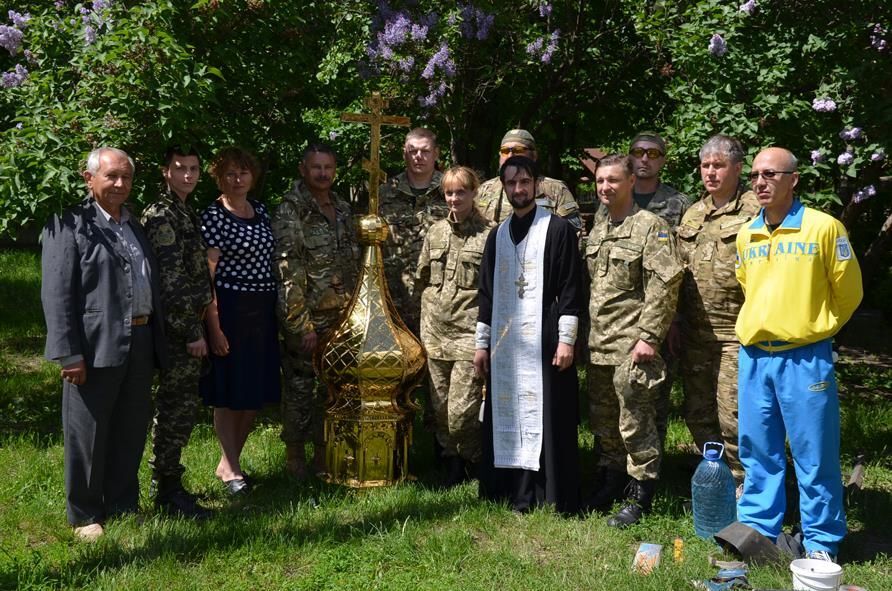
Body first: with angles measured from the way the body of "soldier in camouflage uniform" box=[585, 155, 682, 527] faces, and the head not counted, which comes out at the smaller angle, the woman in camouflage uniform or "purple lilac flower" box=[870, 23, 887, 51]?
the woman in camouflage uniform

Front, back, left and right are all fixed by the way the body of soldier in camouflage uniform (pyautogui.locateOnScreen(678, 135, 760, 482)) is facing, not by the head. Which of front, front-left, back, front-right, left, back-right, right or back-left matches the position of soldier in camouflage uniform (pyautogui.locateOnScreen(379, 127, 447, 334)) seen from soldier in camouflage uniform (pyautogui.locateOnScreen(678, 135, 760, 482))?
front-right

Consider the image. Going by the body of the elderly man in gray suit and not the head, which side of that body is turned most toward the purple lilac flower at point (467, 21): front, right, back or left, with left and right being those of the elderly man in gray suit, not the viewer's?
left

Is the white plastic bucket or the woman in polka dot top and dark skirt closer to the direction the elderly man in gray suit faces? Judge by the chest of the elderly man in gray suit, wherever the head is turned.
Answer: the white plastic bucket
